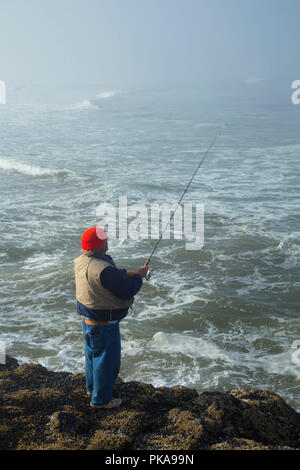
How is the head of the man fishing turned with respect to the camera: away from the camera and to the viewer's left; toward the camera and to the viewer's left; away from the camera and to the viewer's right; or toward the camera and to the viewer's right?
away from the camera and to the viewer's right

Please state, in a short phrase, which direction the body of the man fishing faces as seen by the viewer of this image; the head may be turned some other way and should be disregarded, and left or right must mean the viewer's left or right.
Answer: facing away from the viewer and to the right of the viewer
